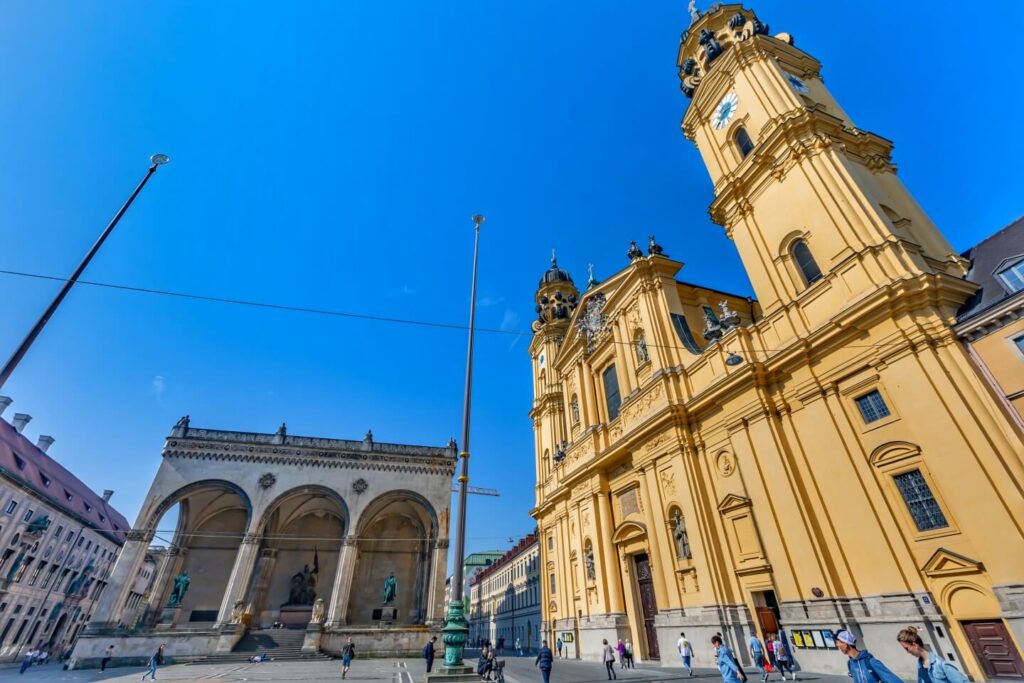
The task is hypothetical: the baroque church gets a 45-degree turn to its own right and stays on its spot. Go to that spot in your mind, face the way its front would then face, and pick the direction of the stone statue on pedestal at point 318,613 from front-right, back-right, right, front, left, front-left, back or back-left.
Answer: front

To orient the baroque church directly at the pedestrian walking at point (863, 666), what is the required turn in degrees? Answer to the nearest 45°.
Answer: approximately 45° to its left

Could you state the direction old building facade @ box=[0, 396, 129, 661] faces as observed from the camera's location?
facing the viewer and to the right of the viewer

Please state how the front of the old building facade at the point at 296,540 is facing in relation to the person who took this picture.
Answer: facing the viewer

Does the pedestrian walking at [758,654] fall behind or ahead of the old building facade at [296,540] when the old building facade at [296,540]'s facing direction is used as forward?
ahead

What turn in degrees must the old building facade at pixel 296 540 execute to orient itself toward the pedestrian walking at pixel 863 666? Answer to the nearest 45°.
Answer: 0° — it already faces them

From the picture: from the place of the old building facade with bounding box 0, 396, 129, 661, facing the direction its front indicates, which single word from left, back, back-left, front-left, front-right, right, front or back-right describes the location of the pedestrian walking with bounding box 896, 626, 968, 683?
front-right

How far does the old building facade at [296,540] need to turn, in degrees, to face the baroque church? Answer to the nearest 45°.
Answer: approximately 45° to its left

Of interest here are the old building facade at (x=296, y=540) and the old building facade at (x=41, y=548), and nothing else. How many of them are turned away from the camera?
0

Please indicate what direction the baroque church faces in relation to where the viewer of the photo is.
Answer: facing the viewer and to the left of the viewer

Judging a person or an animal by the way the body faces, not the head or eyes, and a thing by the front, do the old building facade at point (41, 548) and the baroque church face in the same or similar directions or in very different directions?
very different directions

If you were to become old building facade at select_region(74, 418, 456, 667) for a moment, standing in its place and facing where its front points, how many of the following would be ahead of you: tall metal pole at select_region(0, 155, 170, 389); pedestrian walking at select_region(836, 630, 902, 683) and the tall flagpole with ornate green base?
3

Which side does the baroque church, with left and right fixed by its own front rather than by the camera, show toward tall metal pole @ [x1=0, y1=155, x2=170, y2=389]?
front

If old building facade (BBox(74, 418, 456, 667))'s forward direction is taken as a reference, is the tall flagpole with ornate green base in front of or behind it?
in front

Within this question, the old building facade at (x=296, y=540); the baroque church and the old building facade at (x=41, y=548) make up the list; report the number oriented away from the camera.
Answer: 0

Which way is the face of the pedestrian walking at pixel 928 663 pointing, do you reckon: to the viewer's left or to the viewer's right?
to the viewer's left
